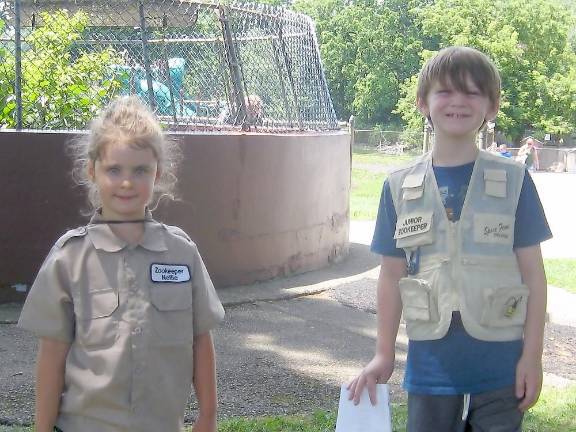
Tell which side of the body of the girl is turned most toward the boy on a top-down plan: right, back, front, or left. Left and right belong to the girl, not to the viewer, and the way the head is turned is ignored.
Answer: left

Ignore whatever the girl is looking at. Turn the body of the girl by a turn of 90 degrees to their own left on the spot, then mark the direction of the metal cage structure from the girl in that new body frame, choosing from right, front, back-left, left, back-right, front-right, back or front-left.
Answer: left

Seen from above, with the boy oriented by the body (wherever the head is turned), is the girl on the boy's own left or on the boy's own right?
on the boy's own right

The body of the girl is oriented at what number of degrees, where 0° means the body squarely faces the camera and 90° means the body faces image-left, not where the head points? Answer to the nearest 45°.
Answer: approximately 0°

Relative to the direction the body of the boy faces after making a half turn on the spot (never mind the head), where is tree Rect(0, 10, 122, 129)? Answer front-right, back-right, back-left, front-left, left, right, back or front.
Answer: front-left

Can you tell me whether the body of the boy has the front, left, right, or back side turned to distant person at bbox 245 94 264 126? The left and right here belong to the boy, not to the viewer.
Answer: back

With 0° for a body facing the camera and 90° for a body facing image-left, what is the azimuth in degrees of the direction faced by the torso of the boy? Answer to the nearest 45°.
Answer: approximately 0°

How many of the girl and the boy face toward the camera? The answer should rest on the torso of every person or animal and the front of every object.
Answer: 2

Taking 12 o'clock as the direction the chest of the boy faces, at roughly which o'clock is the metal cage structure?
The metal cage structure is roughly at 5 o'clock from the boy.

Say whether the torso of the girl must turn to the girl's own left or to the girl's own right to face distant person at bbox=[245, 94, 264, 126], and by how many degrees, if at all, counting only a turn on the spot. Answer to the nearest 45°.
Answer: approximately 180°
